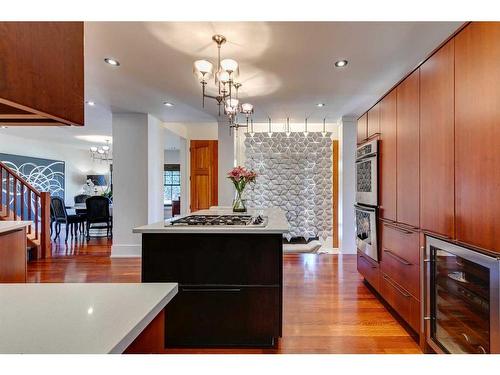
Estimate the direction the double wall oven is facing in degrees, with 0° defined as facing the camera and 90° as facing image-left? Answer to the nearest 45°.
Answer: approximately 90°

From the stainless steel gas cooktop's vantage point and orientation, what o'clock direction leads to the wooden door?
The wooden door is roughly at 6 o'clock from the stainless steel gas cooktop.

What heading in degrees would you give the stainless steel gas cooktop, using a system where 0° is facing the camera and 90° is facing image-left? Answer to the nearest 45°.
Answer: approximately 0°

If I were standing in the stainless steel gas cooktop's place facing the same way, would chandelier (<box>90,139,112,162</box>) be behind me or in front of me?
behind

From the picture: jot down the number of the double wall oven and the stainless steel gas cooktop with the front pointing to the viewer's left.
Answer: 1

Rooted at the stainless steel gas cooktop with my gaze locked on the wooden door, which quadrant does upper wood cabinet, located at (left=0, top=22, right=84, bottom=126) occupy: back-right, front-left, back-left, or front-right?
back-left
